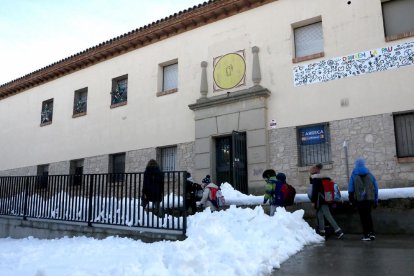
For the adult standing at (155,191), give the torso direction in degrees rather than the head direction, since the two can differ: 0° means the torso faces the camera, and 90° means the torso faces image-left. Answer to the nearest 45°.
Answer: approximately 180°

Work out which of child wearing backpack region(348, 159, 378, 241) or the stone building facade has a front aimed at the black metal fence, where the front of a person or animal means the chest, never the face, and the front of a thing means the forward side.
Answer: the stone building facade

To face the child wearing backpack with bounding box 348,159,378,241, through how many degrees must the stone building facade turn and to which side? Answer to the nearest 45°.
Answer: approximately 45° to its left

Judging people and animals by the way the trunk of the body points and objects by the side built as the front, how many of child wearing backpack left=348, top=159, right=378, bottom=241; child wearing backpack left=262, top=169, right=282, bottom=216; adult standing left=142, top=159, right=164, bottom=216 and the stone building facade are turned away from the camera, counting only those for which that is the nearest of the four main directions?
2

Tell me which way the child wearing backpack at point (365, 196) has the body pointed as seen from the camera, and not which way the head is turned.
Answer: away from the camera

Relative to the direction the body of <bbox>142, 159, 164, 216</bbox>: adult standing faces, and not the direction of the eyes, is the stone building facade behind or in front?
in front

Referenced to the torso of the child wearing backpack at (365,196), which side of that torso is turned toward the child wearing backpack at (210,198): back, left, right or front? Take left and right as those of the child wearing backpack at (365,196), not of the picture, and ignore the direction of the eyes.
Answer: left

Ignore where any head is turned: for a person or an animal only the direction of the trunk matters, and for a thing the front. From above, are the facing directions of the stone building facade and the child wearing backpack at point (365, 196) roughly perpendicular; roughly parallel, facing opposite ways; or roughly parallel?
roughly parallel, facing opposite ways

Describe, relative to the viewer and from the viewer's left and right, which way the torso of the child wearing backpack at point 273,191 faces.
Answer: facing to the left of the viewer

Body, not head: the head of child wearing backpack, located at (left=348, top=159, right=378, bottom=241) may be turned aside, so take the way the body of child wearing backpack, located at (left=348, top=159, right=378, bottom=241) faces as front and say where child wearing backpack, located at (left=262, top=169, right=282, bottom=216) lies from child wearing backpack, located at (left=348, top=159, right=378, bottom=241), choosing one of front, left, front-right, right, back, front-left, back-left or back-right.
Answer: left

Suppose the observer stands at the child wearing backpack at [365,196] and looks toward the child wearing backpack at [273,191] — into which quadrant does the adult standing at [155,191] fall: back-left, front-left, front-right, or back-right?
front-left

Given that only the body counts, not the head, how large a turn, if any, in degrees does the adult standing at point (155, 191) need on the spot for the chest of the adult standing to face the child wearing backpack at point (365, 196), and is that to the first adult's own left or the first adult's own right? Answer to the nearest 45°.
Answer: approximately 90° to the first adult's own right

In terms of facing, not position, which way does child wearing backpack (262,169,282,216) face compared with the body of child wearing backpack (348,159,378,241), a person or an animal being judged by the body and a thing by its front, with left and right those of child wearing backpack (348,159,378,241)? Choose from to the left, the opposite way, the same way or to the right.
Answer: to the left

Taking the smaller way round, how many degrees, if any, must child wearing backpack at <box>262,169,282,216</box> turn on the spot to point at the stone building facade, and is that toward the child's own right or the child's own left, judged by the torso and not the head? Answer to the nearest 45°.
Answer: approximately 90° to the child's own right
